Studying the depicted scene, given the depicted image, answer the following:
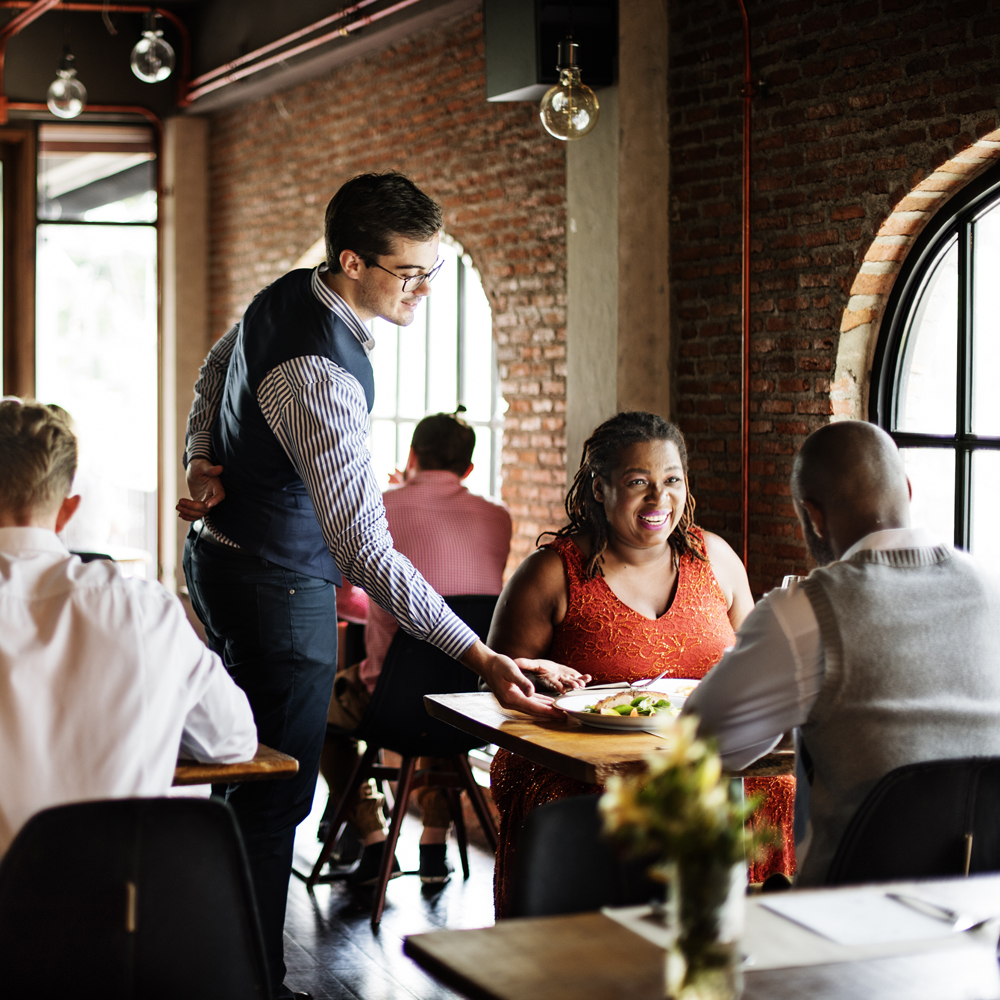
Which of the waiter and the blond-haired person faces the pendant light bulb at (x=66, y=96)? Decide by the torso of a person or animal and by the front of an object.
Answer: the blond-haired person

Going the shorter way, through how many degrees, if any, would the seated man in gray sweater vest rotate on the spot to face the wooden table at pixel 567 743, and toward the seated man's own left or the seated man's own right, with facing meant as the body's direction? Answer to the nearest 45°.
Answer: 0° — they already face it

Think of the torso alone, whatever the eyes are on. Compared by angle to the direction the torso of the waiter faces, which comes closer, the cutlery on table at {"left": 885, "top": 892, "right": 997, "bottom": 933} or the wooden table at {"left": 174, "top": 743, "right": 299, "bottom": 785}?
the cutlery on table

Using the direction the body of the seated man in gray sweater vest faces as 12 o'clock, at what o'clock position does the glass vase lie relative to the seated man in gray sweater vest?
The glass vase is roughly at 8 o'clock from the seated man in gray sweater vest.

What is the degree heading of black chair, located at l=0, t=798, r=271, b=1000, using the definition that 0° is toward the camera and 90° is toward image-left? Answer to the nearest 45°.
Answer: approximately 180°

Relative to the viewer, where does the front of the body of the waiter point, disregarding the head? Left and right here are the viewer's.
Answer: facing to the right of the viewer

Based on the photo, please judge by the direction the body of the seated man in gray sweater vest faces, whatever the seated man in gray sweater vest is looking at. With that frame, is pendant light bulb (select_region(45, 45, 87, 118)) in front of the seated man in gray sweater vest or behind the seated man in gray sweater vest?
in front

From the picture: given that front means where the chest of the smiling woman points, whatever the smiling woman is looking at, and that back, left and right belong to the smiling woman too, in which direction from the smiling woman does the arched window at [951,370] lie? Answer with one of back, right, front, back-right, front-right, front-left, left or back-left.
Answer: left

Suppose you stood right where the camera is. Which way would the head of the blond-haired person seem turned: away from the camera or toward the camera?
away from the camera

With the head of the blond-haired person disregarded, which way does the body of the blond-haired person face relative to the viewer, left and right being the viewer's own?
facing away from the viewer

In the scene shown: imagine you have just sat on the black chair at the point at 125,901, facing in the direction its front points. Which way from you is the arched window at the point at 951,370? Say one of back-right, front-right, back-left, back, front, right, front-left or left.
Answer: front-right

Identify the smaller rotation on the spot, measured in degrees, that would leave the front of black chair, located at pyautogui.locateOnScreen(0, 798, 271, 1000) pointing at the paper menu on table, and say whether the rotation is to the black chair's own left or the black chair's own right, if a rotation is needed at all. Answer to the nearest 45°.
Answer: approximately 135° to the black chair's own right

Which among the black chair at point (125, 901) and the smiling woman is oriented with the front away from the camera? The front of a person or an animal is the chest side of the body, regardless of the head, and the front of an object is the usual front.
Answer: the black chair

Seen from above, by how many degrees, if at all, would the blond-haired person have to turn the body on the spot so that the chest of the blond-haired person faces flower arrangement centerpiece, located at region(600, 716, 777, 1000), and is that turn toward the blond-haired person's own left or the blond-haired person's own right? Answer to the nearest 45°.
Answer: approximately 135° to the blond-haired person's own right

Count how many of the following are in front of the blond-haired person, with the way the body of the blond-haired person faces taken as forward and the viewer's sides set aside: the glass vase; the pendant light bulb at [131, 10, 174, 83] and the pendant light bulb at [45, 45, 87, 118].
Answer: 2

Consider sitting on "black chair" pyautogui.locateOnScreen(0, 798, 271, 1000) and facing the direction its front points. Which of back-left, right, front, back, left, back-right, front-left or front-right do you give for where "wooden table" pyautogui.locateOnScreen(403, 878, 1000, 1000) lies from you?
back-right

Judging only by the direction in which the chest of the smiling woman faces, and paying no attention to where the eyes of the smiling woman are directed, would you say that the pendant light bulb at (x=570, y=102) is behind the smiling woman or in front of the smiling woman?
behind

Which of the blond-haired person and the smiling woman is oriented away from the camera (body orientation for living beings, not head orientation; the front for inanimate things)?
the blond-haired person
